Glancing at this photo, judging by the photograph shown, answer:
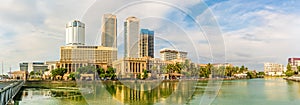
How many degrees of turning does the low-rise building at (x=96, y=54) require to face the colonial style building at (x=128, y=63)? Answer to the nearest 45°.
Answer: approximately 135° to its left

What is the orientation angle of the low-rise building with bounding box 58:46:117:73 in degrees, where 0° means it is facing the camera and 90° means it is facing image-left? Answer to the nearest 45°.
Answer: approximately 0°
